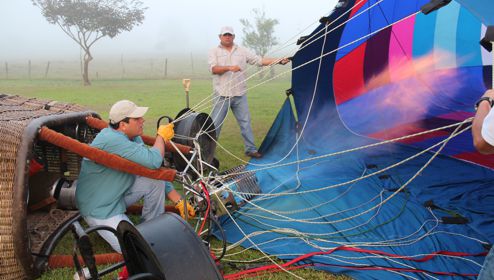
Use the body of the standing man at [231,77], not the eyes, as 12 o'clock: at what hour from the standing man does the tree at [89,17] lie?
The tree is roughly at 5 o'clock from the standing man.

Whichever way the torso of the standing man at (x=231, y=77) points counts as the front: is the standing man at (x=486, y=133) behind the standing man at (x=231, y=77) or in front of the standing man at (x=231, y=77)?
in front

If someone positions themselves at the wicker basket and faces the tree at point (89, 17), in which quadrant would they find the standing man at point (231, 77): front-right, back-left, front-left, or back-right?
front-right

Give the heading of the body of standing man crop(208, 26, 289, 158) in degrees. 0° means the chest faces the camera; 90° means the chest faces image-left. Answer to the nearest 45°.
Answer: approximately 0°

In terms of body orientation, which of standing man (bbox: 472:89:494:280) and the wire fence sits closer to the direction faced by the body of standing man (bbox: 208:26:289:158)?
the standing man

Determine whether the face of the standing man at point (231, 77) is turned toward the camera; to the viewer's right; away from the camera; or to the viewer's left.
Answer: toward the camera

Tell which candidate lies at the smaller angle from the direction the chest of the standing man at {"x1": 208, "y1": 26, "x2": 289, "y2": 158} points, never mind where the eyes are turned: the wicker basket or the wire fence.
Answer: the wicker basket

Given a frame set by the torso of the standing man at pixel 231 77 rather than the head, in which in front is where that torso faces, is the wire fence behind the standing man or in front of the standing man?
behind

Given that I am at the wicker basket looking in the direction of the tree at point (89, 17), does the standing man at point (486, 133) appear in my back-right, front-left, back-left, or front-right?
back-right

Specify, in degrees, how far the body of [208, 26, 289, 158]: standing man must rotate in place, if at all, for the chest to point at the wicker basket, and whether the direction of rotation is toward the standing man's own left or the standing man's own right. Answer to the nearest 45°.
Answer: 0° — they already face it

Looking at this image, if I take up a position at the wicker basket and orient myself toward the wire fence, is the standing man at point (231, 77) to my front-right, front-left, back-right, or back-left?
front-right
